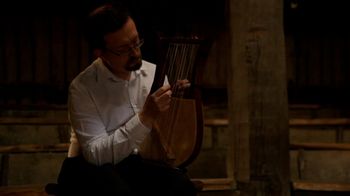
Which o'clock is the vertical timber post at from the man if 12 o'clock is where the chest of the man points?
The vertical timber post is roughly at 9 o'clock from the man.

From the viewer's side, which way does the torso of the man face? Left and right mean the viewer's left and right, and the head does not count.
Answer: facing the viewer and to the right of the viewer
